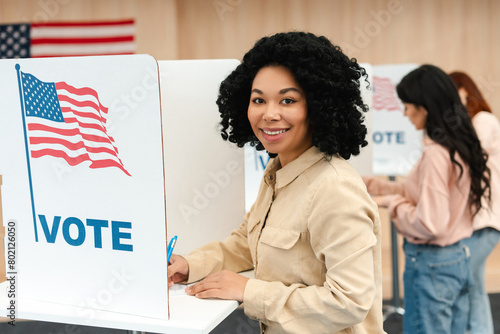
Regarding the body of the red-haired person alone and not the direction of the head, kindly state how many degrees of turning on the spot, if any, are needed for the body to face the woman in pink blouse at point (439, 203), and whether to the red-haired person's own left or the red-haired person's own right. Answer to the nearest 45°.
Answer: approximately 45° to the red-haired person's own left

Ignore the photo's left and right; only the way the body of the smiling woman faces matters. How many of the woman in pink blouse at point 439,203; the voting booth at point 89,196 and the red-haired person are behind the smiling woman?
2

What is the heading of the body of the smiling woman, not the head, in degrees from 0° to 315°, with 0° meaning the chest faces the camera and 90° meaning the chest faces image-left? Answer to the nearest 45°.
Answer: approximately 45°

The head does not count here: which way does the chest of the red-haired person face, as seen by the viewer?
to the viewer's left

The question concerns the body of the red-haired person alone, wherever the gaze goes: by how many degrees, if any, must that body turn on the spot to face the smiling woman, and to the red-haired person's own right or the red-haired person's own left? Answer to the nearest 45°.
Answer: approximately 90° to the red-haired person's own left

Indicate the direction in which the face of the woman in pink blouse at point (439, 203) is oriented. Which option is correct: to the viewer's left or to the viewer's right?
to the viewer's left

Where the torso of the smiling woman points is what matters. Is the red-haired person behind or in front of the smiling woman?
behind
